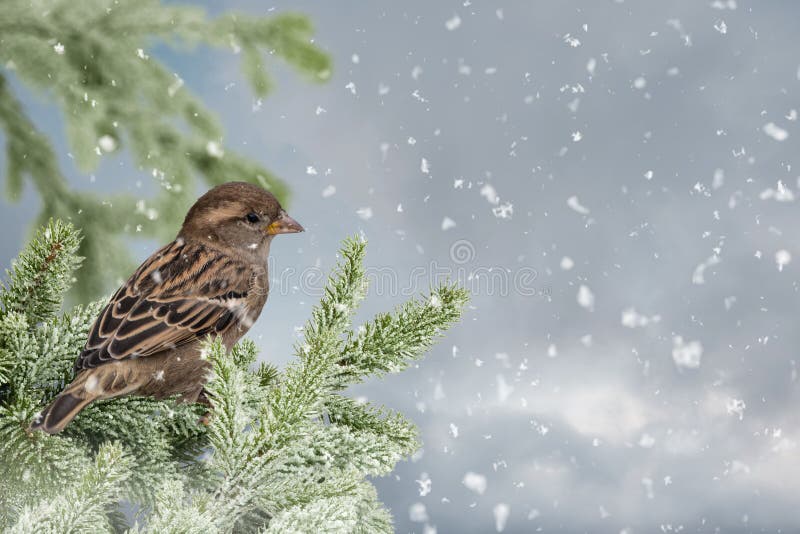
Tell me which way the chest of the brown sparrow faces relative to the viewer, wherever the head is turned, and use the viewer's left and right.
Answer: facing to the right of the viewer
